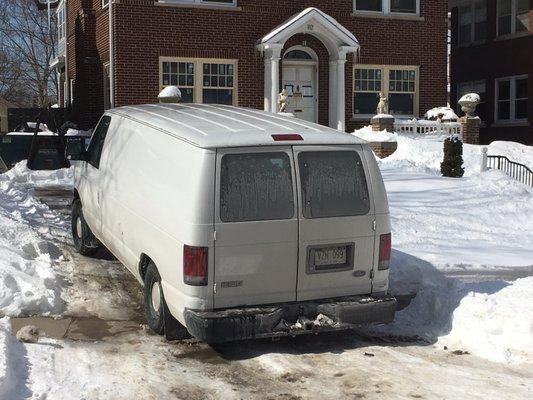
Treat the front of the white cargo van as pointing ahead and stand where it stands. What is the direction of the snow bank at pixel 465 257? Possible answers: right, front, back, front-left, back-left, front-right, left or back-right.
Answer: right

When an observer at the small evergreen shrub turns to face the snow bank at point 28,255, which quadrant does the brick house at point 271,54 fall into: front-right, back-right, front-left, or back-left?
back-right

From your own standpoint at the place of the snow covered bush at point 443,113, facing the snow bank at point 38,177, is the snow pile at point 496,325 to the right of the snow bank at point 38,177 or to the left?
left

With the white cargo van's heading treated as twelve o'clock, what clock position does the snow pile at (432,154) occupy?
The snow pile is roughly at 2 o'clock from the white cargo van.

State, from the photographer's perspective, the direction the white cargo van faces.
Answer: facing away from the viewer and to the left of the viewer

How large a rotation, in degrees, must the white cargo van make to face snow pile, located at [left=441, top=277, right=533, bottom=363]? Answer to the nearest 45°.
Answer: approximately 135° to its right

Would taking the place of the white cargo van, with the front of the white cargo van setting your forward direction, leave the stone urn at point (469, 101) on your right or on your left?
on your right

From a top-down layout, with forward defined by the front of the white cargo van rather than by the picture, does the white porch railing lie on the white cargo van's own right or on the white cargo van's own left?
on the white cargo van's own right

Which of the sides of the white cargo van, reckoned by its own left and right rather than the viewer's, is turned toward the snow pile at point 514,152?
right
